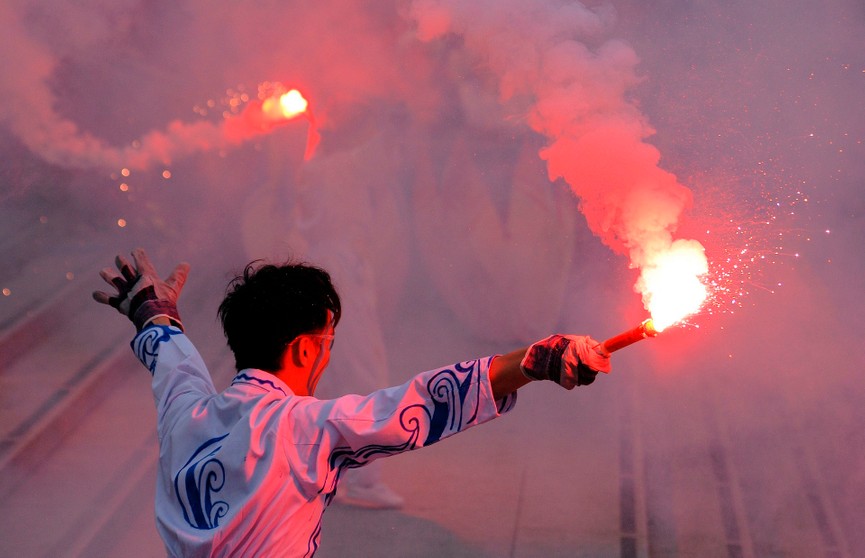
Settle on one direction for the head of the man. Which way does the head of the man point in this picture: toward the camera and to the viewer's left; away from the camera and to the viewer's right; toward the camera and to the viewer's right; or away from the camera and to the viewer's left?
away from the camera and to the viewer's right

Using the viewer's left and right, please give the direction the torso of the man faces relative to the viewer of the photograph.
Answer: facing away from the viewer and to the right of the viewer
